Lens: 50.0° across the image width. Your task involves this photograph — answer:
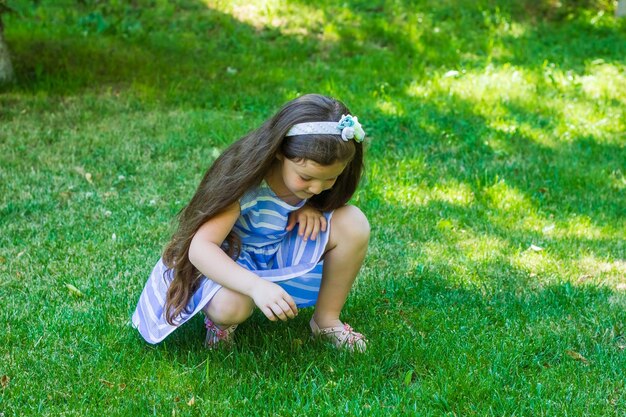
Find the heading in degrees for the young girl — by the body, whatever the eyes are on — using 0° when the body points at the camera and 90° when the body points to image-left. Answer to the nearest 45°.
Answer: approximately 315°

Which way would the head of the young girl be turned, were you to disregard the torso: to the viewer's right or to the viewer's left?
to the viewer's right

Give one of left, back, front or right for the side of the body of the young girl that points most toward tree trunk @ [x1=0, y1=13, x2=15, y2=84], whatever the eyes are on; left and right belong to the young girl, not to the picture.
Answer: back

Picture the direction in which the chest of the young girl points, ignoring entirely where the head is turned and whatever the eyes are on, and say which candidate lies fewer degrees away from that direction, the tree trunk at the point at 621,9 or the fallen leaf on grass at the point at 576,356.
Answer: the fallen leaf on grass

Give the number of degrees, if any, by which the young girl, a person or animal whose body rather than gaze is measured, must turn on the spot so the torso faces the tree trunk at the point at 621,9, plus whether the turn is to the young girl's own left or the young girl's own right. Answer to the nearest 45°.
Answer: approximately 90° to the young girl's own left

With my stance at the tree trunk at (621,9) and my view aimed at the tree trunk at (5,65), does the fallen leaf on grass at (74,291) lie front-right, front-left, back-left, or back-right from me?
front-left

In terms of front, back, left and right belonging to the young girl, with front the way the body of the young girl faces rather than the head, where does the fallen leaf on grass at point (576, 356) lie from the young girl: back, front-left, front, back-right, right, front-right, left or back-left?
front-left

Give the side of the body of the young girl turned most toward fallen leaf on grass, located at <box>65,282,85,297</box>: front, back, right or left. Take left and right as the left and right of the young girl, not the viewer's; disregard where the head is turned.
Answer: back
